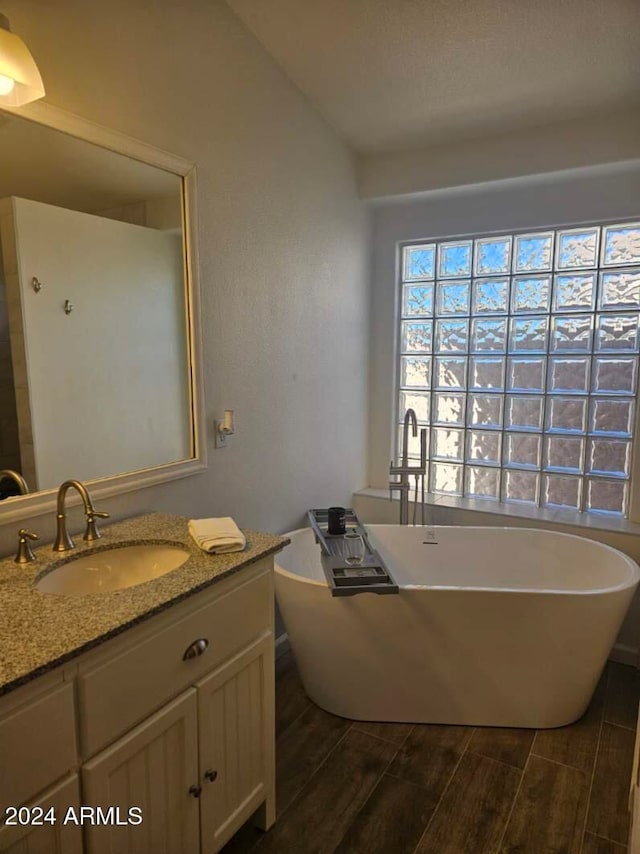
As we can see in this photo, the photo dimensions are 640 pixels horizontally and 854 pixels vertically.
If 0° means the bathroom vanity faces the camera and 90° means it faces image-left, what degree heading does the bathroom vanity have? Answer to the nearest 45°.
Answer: approximately 315°

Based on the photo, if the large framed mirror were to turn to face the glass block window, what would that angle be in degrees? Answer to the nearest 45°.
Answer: approximately 45° to its left

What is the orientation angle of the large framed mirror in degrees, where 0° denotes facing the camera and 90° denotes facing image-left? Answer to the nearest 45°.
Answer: approximately 315°

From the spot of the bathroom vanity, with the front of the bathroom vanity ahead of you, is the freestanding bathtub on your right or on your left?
on your left
